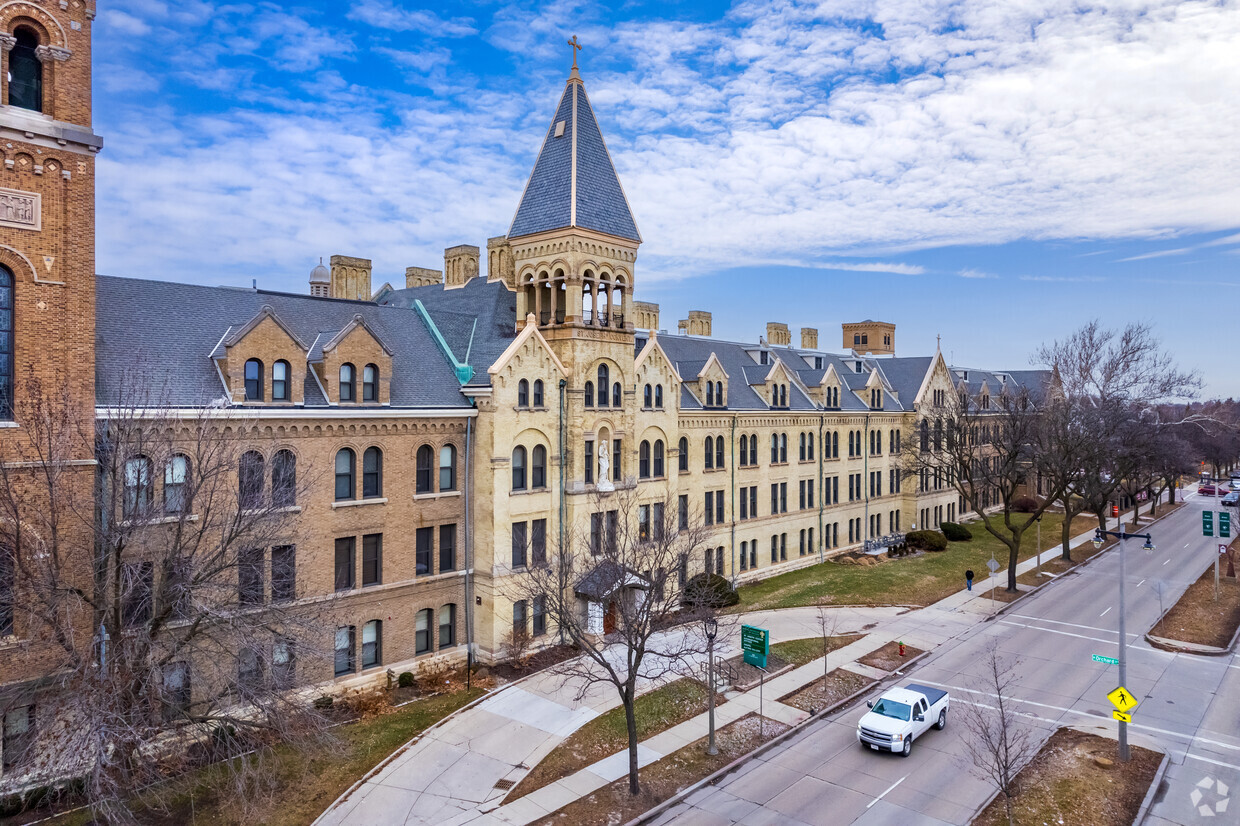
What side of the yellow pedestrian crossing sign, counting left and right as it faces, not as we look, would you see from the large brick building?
right

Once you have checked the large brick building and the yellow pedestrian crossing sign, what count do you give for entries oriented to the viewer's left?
0

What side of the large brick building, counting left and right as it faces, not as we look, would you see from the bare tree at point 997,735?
front

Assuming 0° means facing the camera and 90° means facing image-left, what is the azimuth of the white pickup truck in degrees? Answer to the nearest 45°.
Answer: approximately 45°

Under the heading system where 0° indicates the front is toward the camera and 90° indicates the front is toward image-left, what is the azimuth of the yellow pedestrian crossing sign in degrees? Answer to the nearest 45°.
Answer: approximately 0°

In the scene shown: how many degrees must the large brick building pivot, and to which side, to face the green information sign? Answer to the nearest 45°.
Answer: approximately 45° to its left

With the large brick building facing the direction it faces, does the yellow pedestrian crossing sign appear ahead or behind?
ahead

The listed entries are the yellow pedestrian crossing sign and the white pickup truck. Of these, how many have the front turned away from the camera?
0

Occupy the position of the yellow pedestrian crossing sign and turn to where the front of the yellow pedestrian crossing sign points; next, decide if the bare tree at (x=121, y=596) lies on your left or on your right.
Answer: on your right

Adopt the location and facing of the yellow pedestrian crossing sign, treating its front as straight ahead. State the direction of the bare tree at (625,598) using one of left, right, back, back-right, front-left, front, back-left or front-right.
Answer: right

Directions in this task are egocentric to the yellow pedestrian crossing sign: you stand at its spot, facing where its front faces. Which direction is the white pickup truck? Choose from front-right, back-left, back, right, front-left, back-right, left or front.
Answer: right

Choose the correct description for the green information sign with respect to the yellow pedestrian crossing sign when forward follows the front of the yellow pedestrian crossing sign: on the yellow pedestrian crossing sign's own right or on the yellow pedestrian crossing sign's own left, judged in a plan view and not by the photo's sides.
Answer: on the yellow pedestrian crossing sign's own right

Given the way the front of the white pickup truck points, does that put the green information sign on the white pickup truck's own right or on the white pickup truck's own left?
on the white pickup truck's own right

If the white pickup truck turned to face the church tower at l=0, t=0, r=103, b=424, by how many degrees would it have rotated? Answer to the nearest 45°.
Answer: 0° — it already faces it
